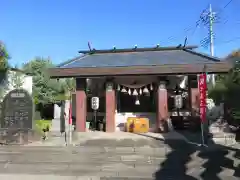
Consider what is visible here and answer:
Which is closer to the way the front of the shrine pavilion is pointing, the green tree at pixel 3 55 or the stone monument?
the stone monument

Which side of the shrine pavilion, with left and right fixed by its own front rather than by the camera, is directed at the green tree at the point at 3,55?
right

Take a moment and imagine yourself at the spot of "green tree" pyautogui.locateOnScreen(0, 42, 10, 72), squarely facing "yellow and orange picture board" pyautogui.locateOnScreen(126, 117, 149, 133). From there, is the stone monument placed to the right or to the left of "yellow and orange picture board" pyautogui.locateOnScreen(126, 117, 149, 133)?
right

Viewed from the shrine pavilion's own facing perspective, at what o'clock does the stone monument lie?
The stone monument is roughly at 2 o'clock from the shrine pavilion.

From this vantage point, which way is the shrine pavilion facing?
toward the camera

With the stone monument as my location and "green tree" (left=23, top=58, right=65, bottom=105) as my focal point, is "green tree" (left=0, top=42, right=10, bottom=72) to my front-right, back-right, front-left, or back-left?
front-left

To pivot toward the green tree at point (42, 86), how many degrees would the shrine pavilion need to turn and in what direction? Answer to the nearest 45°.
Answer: approximately 135° to its right
